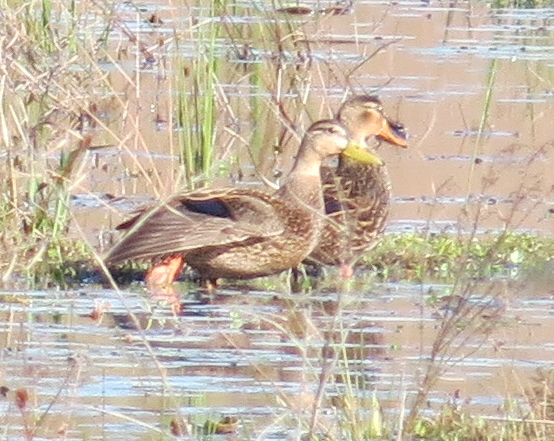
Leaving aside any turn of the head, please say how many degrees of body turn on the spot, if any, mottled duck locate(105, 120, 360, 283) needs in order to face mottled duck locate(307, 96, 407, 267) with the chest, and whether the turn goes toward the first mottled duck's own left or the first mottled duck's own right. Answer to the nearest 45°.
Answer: approximately 45° to the first mottled duck's own left

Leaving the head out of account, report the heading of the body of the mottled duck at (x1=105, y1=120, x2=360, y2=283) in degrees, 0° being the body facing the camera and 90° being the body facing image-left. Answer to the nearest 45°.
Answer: approximately 270°
